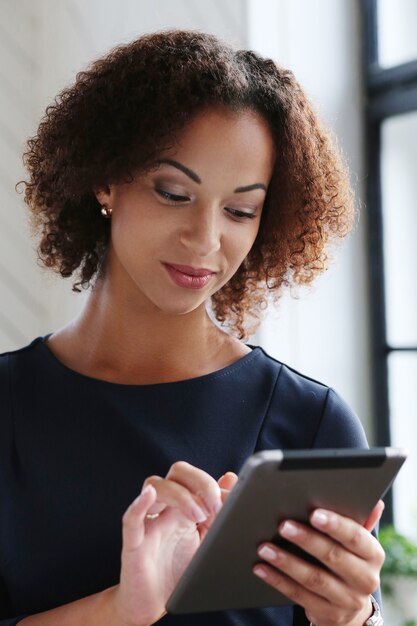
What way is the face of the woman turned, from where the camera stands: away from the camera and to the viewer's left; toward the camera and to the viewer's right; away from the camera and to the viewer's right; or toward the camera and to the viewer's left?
toward the camera and to the viewer's right

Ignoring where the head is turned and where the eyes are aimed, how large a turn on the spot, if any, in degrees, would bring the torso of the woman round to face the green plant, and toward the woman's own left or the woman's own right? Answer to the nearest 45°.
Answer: approximately 135° to the woman's own left

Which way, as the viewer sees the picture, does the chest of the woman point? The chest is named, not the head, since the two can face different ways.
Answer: toward the camera

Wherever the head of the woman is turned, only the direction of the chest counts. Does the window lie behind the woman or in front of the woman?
behind
